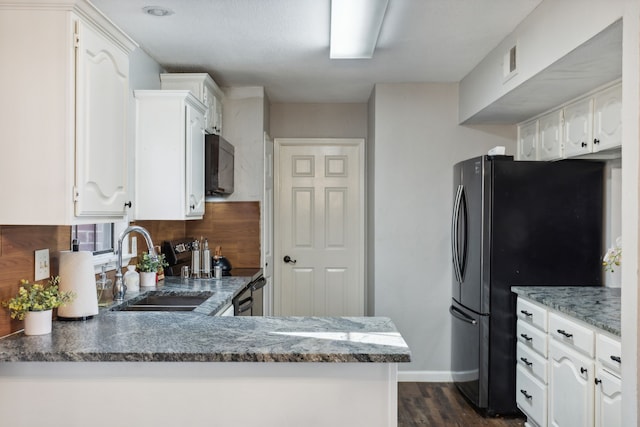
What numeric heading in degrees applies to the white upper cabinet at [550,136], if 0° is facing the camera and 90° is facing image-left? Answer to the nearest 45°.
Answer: approximately 45°

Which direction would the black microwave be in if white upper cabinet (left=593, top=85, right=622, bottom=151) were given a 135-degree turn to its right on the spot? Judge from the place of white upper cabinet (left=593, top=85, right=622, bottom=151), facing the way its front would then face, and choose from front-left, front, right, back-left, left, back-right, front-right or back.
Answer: left

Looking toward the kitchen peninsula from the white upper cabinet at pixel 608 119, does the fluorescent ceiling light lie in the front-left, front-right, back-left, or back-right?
front-right

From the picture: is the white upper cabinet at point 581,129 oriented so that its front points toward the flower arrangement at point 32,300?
yes

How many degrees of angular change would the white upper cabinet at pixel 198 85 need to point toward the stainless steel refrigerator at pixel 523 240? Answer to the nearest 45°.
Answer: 0° — it already faces it

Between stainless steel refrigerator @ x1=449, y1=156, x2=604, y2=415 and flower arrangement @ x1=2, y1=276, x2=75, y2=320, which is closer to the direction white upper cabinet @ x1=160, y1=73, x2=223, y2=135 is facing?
the stainless steel refrigerator

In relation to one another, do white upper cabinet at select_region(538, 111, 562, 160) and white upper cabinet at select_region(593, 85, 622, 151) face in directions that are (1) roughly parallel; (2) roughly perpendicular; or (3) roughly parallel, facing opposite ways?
roughly parallel

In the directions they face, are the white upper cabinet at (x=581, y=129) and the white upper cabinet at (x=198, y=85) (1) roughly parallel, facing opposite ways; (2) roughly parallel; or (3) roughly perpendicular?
roughly parallel, facing opposite ways

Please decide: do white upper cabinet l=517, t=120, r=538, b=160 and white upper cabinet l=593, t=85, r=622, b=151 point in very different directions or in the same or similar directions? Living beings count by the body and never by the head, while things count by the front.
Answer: same or similar directions

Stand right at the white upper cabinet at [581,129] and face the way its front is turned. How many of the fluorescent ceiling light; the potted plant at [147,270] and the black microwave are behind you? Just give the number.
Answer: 0

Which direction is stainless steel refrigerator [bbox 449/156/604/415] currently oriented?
to the viewer's left

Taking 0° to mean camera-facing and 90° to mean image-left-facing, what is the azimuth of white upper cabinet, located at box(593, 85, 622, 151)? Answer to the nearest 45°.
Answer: approximately 45°

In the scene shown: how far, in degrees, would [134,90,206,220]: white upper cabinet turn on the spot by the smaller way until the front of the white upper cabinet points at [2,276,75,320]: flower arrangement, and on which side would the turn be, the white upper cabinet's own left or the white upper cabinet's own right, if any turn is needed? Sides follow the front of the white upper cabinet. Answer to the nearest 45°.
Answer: approximately 90° to the white upper cabinet's own right

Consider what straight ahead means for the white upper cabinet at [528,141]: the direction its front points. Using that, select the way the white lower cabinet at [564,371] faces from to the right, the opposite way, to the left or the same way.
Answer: the same way

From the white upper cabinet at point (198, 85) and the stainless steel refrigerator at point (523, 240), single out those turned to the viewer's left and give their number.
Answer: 1

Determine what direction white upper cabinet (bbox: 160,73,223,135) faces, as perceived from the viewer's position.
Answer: facing to the right of the viewer

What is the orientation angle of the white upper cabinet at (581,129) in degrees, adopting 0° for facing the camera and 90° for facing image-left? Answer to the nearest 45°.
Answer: approximately 45°

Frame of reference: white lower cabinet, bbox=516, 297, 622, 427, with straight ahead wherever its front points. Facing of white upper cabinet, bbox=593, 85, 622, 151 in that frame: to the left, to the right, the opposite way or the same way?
the same way
